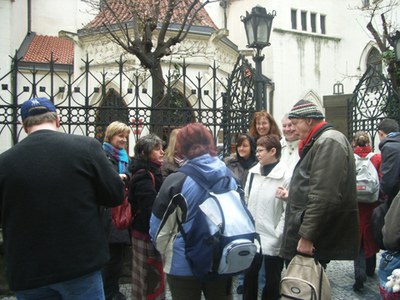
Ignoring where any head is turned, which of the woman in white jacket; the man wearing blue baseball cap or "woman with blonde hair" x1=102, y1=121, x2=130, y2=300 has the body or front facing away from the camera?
the man wearing blue baseball cap

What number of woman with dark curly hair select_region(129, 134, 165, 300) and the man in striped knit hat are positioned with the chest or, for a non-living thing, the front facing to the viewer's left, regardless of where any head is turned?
1

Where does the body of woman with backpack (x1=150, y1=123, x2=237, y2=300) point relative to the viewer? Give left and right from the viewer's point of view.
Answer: facing away from the viewer and to the left of the viewer

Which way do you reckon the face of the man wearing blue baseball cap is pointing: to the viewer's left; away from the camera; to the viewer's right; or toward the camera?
away from the camera

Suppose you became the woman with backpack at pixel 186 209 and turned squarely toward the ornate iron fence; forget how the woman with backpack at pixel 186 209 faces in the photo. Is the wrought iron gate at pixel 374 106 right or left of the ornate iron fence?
right

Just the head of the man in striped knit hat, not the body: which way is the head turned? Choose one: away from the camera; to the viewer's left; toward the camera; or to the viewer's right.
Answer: to the viewer's left

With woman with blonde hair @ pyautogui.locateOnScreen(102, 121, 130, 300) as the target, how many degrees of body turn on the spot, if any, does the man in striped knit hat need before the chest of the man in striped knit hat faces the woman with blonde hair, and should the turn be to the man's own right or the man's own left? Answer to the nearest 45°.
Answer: approximately 45° to the man's own right

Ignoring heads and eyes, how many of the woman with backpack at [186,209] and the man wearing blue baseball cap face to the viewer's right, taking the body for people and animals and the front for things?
0

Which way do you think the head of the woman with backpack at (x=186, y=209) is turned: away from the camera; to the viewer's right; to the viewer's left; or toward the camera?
away from the camera

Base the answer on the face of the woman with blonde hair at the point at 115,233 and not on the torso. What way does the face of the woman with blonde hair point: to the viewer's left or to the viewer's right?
to the viewer's right

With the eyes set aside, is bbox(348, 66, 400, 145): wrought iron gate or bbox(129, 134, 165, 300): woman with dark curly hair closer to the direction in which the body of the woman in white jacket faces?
the woman with dark curly hair

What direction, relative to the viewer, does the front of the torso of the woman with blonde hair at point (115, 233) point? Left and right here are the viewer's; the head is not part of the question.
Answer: facing the viewer and to the right of the viewer

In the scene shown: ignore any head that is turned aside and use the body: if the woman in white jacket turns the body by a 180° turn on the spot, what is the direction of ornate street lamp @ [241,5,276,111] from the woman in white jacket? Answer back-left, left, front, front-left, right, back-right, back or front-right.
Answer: front-left

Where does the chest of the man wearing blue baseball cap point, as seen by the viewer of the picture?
away from the camera

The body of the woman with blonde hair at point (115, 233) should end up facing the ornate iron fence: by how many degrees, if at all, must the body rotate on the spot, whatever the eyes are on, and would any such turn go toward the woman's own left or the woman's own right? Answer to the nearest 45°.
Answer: approximately 135° to the woman's own left
